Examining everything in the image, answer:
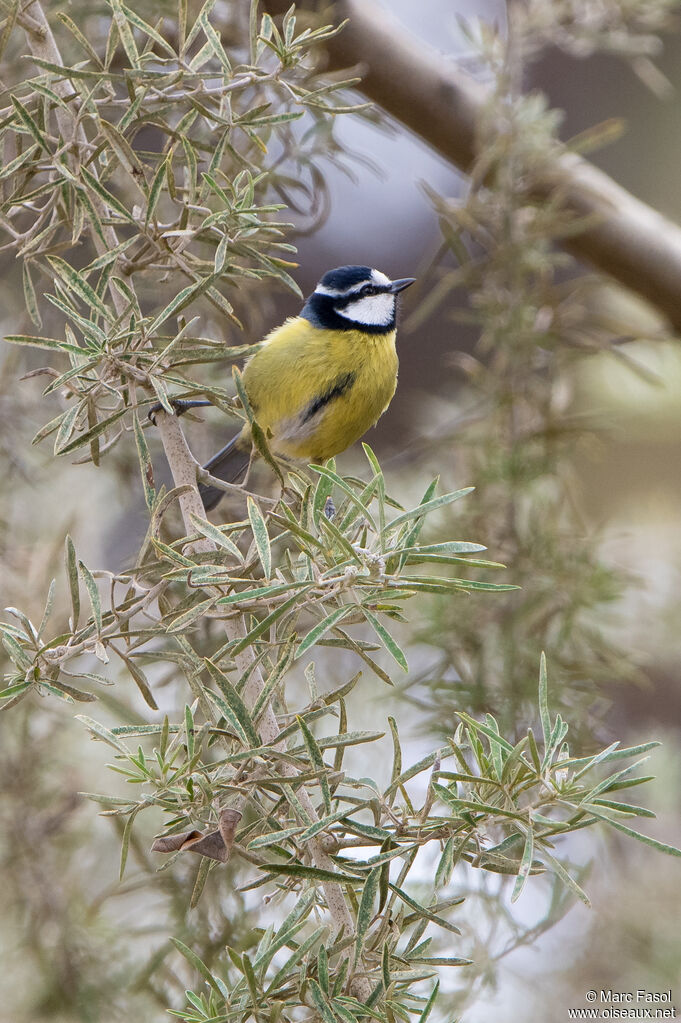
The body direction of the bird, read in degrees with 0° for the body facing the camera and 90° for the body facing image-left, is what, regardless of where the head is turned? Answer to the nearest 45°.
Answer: approximately 315°
